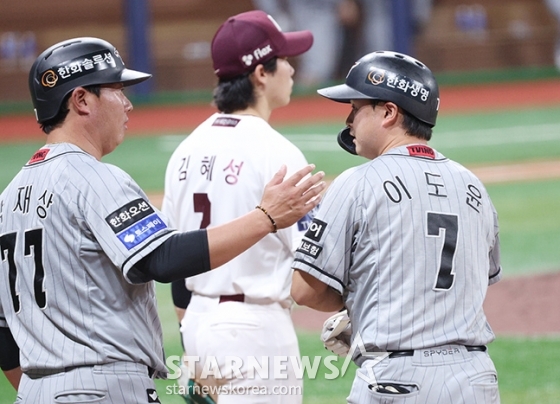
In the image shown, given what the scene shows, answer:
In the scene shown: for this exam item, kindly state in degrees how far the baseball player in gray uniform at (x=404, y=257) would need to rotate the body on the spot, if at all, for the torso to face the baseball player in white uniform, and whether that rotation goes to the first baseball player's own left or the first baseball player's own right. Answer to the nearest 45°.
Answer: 0° — they already face them

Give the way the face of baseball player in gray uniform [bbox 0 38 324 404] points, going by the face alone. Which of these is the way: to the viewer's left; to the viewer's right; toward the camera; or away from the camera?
to the viewer's right

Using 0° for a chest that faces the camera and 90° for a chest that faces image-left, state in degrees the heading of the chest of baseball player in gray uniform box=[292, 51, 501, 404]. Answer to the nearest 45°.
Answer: approximately 135°

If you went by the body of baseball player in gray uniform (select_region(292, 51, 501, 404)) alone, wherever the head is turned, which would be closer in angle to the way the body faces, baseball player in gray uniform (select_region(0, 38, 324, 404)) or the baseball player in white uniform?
the baseball player in white uniform

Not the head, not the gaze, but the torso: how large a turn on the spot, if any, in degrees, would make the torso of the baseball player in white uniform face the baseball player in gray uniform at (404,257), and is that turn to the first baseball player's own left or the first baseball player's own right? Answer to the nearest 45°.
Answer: approximately 90° to the first baseball player's own right

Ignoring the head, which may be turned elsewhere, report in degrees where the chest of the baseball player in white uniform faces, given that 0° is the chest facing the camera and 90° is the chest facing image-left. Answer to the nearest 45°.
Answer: approximately 225°

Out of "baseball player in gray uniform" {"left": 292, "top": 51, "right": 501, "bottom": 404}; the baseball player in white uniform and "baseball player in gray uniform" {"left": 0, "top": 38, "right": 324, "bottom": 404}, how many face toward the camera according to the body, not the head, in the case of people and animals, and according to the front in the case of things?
0

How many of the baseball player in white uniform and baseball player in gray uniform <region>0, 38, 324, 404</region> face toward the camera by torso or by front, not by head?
0

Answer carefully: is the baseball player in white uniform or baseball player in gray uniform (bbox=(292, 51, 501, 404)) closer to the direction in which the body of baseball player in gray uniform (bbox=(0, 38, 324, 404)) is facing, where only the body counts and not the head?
the baseball player in white uniform

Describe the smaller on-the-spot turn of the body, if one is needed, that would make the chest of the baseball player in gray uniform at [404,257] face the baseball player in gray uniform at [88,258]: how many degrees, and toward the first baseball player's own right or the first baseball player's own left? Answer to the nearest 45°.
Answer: approximately 45° to the first baseball player's own left

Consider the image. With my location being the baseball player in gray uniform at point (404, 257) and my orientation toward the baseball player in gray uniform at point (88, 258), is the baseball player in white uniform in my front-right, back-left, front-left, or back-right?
front-right

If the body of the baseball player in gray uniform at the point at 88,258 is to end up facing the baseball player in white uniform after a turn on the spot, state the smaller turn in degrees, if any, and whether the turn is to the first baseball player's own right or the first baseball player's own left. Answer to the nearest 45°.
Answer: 0° — they already face them

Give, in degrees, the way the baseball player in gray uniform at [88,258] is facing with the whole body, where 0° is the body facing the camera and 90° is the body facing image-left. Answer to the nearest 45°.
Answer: approximately 225°
